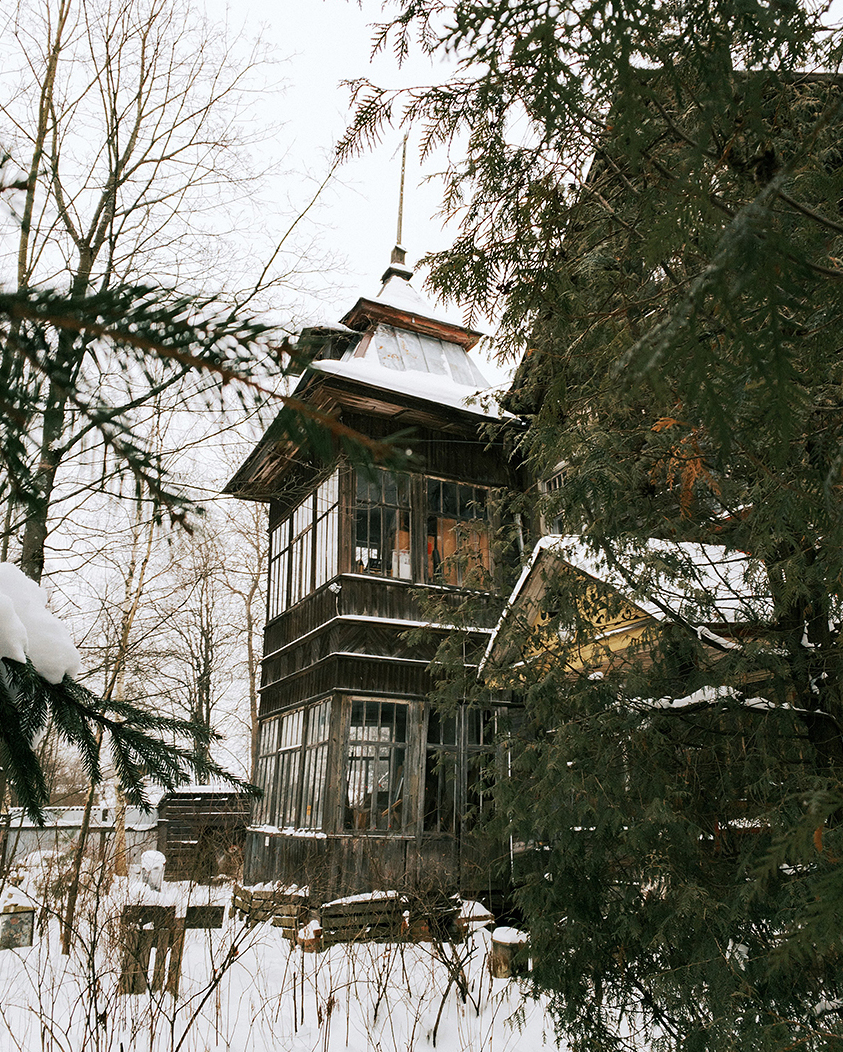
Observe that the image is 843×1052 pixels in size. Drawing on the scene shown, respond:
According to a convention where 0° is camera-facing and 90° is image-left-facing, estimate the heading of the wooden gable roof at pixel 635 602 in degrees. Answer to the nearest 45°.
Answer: approximately 45°

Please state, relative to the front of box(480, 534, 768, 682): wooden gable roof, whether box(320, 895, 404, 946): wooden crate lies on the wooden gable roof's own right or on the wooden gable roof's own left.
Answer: on the wooden gable roof's own right

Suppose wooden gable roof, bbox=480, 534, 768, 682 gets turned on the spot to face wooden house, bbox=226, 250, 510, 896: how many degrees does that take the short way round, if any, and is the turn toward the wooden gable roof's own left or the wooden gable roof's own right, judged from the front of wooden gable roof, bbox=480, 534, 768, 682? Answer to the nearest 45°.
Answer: approximately 90° to the wooden gable roof's own right
